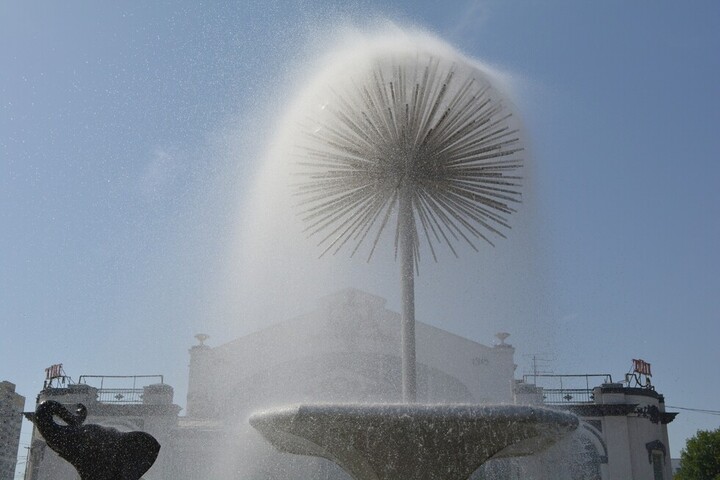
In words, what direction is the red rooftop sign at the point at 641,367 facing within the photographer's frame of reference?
facing the viewer and to the right of the viewer

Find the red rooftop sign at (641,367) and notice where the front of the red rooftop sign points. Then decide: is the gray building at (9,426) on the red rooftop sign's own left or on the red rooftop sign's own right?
on the red rooftop sign's own right

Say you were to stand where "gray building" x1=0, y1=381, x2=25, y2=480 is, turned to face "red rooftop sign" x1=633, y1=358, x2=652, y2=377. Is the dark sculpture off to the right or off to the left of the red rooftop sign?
right

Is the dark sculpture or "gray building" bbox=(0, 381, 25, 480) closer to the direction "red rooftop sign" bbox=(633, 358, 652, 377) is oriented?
the dark sculpture

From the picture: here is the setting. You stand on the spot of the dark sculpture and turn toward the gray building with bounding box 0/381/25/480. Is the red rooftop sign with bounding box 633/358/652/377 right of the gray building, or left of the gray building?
right

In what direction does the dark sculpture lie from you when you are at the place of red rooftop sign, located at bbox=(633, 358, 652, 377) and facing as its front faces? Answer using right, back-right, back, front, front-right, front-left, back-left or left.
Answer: front-right
